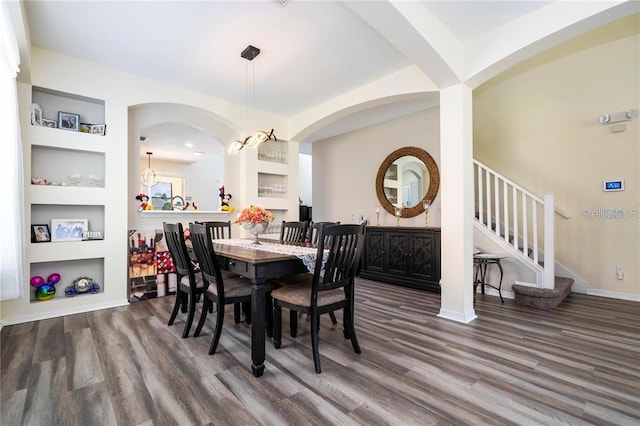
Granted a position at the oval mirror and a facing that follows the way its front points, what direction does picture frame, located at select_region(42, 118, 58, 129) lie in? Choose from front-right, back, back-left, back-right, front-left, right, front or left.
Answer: front

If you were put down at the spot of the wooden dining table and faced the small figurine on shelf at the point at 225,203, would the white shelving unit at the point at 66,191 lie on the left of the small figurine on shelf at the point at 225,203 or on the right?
left

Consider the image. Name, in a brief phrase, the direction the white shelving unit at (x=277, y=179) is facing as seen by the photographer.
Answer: facing the viewer and to the right of the viewer

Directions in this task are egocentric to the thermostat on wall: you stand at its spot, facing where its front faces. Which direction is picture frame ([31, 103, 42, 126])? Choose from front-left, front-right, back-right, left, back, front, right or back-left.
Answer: front-right

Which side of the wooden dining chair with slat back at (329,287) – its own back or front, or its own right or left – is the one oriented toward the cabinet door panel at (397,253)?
right

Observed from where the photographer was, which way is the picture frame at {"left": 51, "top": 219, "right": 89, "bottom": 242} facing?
facing the viewer

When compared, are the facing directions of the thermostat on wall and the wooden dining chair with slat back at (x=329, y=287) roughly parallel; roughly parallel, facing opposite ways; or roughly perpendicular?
roughly perpendicular

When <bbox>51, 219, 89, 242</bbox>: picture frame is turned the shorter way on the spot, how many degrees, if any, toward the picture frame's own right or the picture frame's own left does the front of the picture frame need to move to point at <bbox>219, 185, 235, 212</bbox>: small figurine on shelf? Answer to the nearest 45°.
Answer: approximately 90° to the picture frame's own left

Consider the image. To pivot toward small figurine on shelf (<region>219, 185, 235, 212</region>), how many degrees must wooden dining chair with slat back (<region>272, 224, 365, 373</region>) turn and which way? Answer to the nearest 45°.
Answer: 0° — it already faces it

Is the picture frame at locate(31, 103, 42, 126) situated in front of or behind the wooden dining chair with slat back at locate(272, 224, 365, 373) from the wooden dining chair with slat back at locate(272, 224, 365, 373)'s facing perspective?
in front

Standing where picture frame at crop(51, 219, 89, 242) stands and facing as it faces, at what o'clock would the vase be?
The vase is roughly at 11 o'clock from the picture frame.

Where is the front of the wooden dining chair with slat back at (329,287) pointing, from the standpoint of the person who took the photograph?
facing away from the viewer and to the left of the viewer

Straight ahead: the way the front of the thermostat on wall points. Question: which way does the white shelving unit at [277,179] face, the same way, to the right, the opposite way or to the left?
to the left

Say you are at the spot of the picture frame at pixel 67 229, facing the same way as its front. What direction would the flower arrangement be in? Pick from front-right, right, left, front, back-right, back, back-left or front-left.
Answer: front-left
